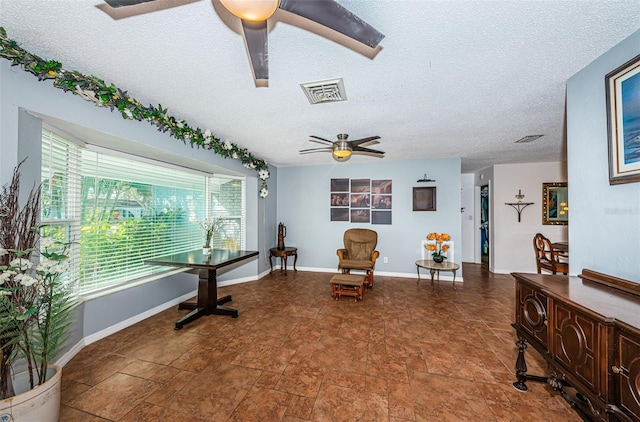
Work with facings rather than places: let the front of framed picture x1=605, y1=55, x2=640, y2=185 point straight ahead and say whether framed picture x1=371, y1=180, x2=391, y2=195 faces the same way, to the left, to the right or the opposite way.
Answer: to the left

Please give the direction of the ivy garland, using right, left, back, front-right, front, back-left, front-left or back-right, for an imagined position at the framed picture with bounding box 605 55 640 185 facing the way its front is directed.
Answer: front

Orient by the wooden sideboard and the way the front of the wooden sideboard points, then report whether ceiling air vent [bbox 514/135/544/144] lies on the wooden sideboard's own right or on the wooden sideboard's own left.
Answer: on the wooden sideboard's own right

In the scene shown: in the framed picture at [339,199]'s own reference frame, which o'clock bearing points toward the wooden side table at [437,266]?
The wooden side table is roughly at 10 o'clock from the framed picture.

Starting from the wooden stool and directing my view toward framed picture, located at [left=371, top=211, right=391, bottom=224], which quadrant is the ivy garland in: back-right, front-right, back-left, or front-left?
back-left

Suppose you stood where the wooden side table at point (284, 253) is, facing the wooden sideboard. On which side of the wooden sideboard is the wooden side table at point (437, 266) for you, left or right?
left

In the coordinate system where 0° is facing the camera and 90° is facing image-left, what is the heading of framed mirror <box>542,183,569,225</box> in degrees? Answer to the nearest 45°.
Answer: approximately 0°

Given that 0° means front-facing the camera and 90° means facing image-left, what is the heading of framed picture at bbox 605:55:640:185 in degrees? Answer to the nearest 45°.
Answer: approximately 45°

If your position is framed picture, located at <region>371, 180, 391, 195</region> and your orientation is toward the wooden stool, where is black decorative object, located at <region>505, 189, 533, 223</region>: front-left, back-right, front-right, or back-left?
back-left

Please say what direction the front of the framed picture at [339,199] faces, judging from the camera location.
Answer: facing the viewer

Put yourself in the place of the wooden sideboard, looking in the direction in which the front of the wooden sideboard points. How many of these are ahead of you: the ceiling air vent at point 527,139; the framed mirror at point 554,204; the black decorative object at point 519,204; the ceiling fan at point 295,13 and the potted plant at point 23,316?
2

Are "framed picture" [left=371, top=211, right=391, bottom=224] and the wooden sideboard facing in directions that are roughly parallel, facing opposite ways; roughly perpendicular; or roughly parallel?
roughly perpendicular

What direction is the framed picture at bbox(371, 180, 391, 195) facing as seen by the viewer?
toward the camera

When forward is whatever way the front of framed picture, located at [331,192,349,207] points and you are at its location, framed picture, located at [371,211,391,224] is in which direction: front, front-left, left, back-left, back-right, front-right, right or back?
left
